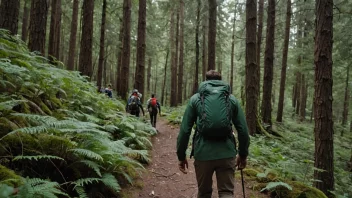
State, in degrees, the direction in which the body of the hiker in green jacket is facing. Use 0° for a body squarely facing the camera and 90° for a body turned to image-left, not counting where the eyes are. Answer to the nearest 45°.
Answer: approximately 180°
